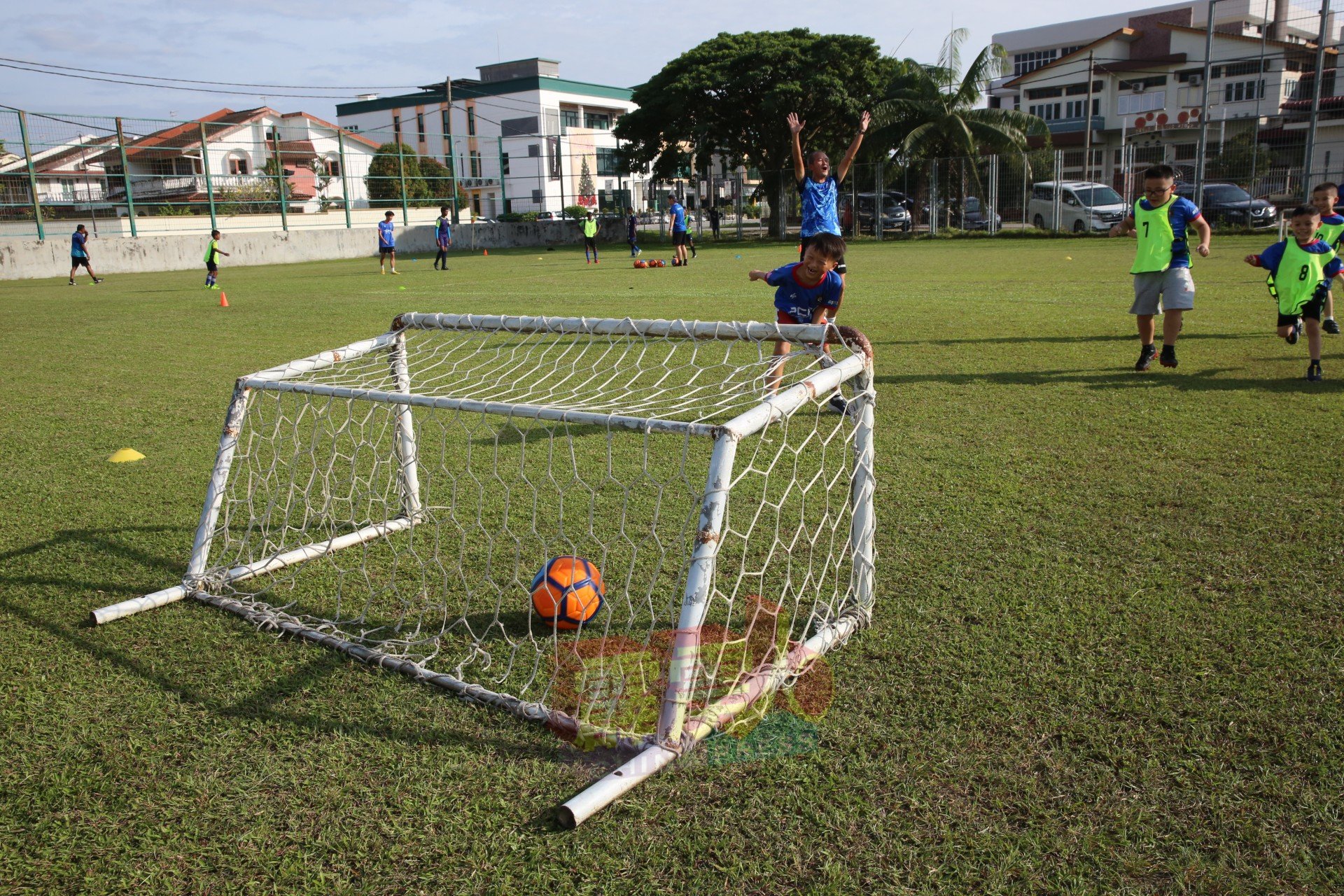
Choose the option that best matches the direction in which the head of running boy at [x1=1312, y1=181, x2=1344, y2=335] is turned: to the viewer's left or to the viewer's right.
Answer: to the viewer's left

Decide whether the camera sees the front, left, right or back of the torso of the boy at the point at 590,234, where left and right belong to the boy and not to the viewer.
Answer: front

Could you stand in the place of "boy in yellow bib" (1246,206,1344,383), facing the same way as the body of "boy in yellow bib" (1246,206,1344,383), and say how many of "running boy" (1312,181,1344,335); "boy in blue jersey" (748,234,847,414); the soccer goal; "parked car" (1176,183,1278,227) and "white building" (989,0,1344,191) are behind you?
3

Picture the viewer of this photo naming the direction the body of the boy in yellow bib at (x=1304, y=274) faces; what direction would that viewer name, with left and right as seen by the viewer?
facing the viewer

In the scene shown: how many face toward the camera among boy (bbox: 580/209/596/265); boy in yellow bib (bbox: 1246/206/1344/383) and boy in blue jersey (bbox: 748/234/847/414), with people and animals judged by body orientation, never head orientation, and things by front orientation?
3

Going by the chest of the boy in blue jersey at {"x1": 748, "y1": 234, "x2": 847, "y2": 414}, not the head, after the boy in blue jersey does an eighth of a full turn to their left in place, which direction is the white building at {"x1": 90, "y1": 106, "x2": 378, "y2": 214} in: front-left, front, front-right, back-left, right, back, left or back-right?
back

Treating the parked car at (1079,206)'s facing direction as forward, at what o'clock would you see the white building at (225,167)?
The white building is roughly at 4 o'clock from the parked car.

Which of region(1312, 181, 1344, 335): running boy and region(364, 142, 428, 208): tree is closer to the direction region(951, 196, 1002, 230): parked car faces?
the running boy

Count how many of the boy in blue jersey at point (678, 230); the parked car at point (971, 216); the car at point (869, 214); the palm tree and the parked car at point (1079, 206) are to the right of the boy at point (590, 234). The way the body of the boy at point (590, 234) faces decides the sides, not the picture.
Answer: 0

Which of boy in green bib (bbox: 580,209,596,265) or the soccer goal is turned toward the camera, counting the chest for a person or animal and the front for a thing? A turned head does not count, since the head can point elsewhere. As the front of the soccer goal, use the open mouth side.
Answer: the boy in green bib

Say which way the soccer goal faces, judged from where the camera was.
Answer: facing away from the viewer and to the right of the viewer
